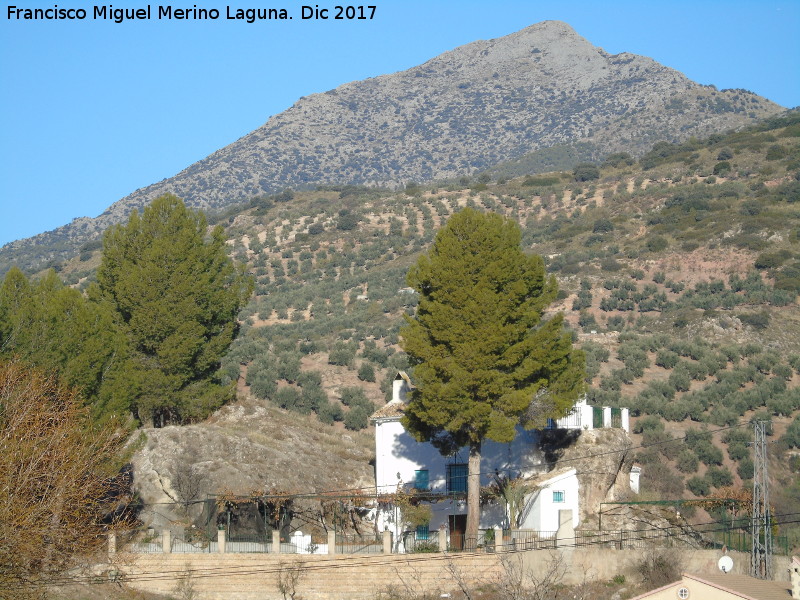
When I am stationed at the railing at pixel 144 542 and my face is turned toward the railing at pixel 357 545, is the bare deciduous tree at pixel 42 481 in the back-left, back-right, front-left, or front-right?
back-right

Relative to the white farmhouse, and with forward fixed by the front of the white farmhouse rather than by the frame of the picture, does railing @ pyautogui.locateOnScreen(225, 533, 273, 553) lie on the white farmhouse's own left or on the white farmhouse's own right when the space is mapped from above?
on the white farmhouse's own right

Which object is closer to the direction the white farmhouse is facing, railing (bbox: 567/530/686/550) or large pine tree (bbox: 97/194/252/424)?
the railing

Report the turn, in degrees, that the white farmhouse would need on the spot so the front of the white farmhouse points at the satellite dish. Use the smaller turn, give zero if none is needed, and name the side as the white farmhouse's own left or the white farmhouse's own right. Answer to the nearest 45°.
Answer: approximately 45° to the white farmhouse's own left

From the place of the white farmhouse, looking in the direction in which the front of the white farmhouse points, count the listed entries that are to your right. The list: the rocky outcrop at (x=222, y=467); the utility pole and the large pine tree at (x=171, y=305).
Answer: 2

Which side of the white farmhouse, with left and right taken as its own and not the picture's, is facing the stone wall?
front

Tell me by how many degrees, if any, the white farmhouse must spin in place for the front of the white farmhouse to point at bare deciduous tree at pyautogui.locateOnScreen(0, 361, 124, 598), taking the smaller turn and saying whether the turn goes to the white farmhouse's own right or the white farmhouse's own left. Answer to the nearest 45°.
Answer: approximately 45° to the white farmhouse's own right

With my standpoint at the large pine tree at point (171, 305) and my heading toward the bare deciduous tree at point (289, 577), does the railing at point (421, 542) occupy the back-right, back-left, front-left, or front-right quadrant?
front-left

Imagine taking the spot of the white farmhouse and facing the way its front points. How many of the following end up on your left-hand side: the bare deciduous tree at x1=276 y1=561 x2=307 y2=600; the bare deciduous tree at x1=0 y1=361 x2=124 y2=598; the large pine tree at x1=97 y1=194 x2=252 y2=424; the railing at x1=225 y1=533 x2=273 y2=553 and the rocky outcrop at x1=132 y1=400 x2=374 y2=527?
0

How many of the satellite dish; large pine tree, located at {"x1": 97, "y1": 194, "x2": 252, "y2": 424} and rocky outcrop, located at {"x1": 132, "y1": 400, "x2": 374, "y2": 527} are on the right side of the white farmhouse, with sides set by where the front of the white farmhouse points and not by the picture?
2

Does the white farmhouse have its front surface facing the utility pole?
no

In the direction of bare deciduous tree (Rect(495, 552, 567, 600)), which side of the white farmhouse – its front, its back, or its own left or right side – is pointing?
front

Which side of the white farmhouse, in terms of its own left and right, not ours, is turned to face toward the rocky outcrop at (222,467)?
right

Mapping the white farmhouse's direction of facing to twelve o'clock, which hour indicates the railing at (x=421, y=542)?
The railing is roughly at 1 o'clock from the white farmhouse.

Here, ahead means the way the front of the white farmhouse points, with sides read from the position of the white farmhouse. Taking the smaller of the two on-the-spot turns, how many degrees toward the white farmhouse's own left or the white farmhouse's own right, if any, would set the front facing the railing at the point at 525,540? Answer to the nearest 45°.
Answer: approximately 45° to the white farmhouse's own left

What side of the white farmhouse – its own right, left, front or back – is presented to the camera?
front

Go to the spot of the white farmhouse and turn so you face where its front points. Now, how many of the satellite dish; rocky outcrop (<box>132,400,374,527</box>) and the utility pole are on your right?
1

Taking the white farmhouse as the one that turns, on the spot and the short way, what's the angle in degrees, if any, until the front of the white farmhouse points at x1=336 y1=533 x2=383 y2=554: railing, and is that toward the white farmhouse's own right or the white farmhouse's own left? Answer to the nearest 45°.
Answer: approximately 45° to the white farmhouse's own right
